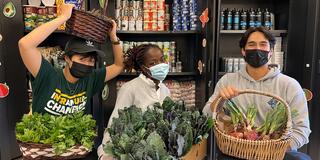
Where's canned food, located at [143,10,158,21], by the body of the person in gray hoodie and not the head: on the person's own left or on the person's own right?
on the person's own right

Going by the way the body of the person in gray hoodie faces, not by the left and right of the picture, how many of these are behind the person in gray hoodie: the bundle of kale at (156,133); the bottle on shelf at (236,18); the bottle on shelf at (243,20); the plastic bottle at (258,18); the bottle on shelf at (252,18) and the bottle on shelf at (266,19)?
5

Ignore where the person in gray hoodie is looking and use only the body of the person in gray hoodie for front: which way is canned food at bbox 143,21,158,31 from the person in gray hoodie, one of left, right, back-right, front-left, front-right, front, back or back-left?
back-right

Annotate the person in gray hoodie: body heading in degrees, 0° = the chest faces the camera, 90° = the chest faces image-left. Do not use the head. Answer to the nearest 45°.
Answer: approximately 0°

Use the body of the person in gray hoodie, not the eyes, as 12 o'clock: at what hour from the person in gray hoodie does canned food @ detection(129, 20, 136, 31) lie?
The canned food is roughly at 4 o'clock from the person in gray hoodie.

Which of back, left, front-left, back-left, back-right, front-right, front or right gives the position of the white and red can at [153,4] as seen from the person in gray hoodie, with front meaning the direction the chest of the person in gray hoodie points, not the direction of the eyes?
back-right

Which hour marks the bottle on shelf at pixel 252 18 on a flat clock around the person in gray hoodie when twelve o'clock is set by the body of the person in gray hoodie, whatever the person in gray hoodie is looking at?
The bottle on shelf is roughly at 6 o'clock from the person in gray hoodie.

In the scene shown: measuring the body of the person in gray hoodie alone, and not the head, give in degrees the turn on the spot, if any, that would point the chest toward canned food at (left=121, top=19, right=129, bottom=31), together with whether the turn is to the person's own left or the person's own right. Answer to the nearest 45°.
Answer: approximately 135° to the person's own right

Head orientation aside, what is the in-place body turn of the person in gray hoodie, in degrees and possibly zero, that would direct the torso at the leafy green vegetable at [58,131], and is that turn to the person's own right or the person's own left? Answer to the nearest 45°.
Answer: approximately 45° to the person's own right

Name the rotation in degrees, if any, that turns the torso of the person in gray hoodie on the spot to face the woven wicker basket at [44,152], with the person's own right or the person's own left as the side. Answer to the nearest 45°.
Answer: approximately 45° to the person's own right

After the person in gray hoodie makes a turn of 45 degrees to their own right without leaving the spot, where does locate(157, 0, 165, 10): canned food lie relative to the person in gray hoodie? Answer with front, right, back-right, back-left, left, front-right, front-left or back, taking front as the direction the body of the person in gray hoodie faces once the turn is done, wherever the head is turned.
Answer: right

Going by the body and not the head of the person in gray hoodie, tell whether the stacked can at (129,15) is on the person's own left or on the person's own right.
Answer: on the person's own right
